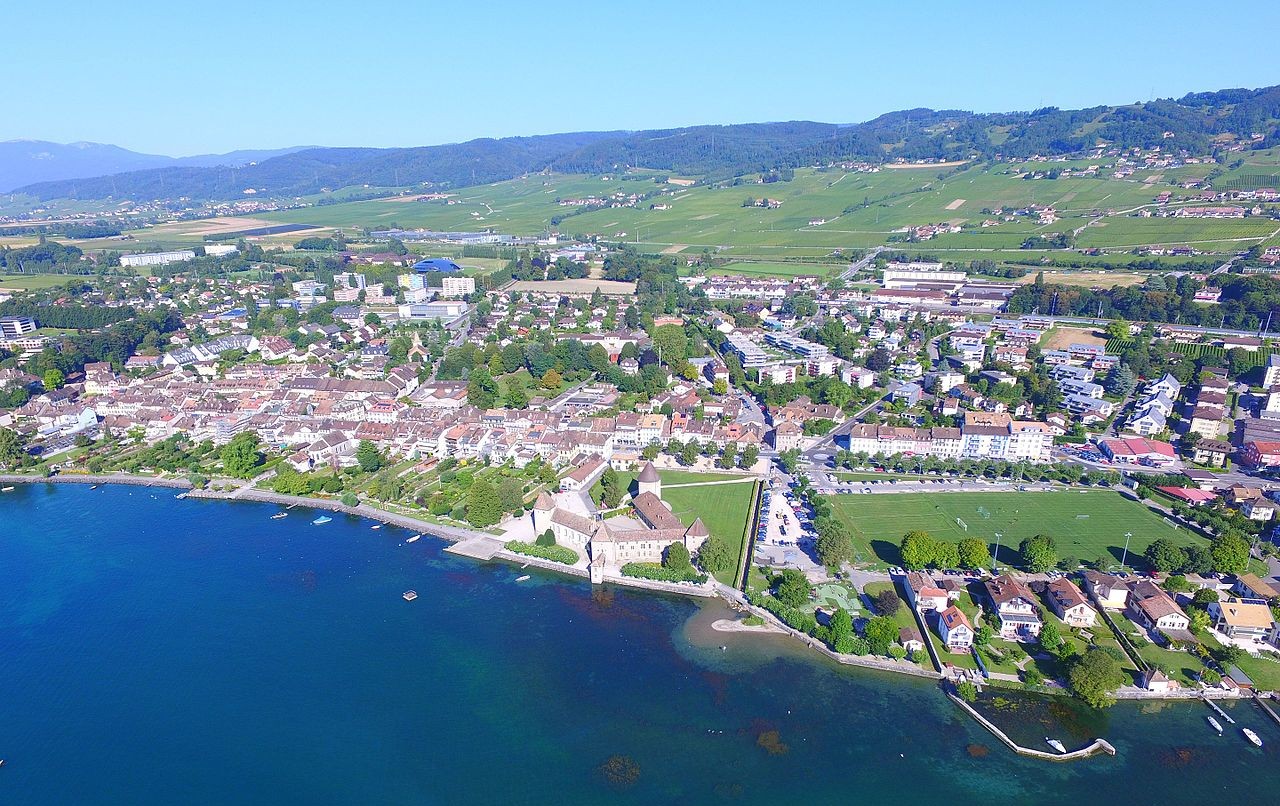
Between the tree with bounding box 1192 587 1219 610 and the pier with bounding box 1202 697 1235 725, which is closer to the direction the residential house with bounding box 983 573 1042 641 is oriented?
the pier

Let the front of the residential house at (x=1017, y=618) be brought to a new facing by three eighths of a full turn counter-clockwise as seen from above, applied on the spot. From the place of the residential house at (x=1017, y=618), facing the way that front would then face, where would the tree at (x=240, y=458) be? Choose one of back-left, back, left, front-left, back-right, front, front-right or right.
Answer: back-left

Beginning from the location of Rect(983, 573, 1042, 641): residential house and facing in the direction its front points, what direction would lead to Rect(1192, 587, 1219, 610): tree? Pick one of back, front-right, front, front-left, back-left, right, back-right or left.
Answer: back-left

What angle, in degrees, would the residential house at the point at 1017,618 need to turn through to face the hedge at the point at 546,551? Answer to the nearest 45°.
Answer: approximately 90° to its right

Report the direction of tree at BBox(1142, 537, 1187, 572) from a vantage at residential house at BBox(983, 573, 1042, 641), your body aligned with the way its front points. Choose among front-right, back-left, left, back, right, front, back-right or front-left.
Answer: back-left

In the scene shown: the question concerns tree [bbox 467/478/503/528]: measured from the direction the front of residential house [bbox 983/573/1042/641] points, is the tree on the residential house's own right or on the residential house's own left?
on the residential house's own right

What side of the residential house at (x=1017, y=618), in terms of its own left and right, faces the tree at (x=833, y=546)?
right

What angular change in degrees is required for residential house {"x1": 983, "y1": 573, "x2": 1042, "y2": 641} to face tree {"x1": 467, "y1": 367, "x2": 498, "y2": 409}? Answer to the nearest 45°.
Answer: approximately 90° to its right

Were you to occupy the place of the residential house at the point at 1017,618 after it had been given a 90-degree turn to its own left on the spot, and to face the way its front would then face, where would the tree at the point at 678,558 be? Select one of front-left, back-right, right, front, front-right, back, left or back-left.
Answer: back

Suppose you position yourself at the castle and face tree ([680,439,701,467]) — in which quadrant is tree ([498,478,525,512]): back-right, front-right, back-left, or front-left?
front-left

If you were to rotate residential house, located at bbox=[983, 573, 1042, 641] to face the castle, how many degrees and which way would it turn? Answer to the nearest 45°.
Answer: approximately 90° to its right

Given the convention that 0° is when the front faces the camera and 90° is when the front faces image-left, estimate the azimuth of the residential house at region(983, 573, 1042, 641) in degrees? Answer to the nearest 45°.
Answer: approximately 0°

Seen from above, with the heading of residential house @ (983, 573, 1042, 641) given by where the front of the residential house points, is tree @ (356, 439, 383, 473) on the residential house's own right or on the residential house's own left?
on the residential house's own right

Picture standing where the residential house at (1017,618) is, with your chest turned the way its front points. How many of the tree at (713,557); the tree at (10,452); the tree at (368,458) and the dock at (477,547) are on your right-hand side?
4

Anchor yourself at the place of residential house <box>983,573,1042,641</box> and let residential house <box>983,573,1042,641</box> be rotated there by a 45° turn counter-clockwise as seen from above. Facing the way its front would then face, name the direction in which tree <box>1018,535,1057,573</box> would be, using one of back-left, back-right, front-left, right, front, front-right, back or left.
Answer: back-left

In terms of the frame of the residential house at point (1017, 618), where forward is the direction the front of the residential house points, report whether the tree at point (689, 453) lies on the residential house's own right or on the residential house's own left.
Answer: on the residential house's own right

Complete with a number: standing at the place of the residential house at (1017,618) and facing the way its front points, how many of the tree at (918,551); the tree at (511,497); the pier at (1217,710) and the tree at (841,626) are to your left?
1

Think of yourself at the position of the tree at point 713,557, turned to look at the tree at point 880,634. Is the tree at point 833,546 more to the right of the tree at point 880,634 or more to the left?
left
